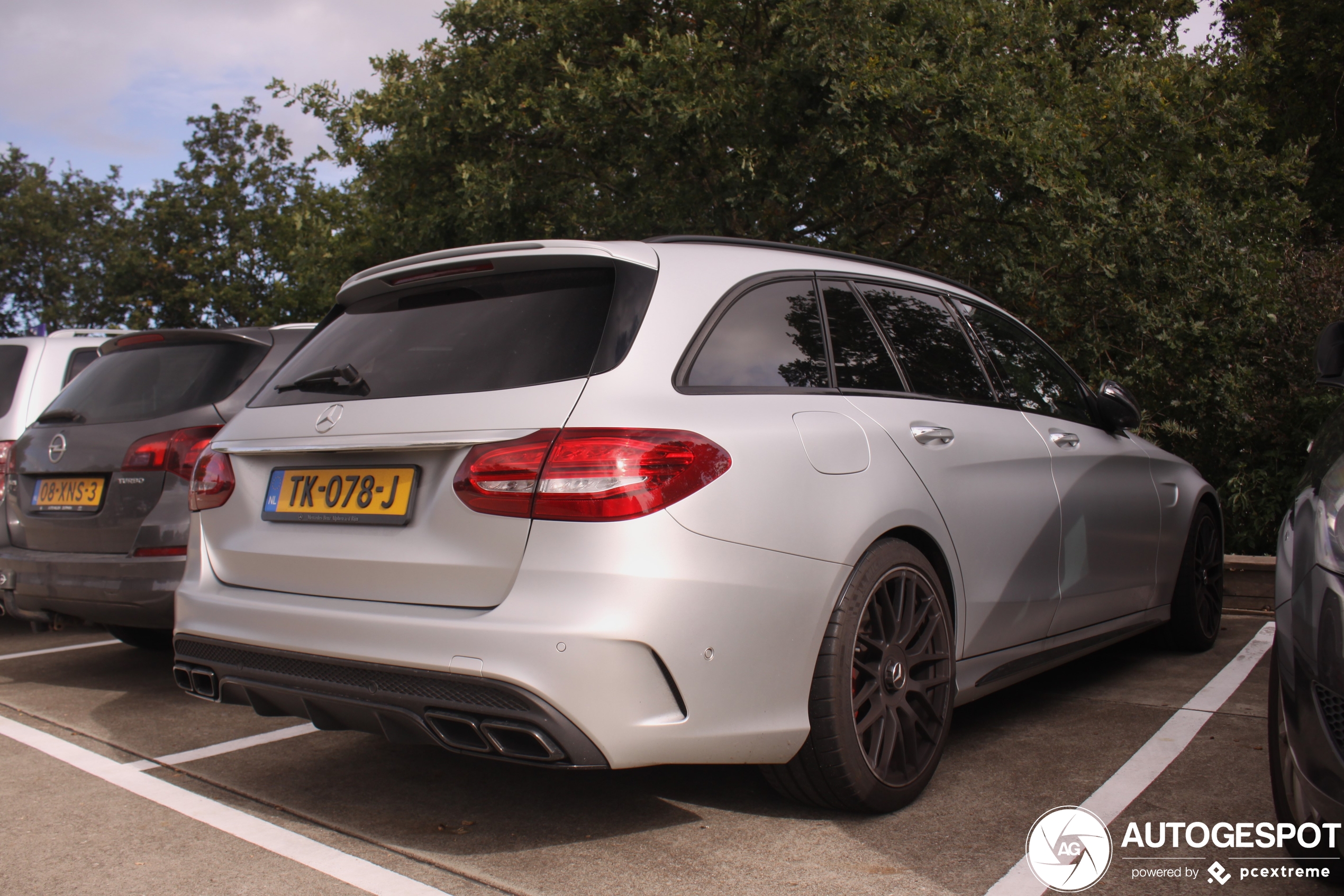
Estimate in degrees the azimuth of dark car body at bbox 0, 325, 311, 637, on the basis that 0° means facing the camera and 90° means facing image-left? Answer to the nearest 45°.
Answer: approximately 225°

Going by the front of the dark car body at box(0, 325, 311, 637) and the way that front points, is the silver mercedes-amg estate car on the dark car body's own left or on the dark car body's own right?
on the dark car body's own right

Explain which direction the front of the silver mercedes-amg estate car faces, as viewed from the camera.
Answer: facing away from the viewer and to the right of the viewer

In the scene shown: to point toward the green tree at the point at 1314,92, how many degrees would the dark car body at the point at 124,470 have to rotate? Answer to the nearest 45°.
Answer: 0° — it already faces it

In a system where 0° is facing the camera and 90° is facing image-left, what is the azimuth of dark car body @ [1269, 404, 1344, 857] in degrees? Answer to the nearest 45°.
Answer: approximately 0°

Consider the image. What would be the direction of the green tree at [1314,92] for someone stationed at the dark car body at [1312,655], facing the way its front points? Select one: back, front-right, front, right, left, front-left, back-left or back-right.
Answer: back
